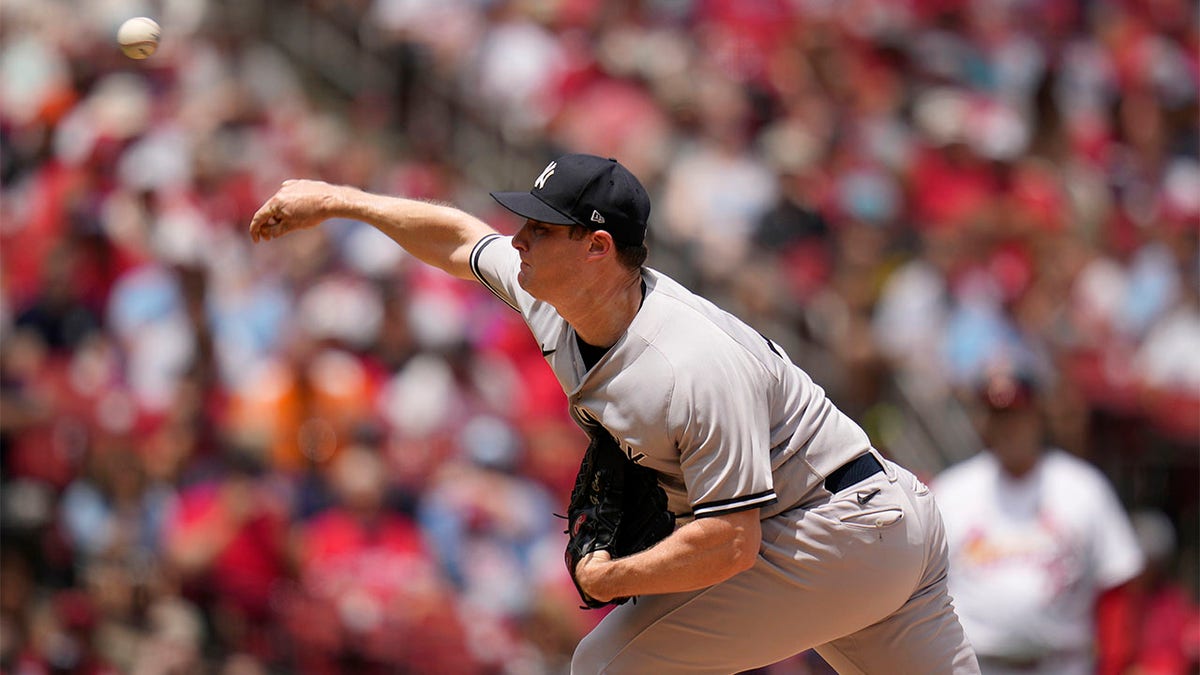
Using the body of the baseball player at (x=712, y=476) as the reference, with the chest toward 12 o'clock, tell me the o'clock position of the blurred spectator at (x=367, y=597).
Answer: The blurred spectator is roughly at 2 o'clock from the baseball player.

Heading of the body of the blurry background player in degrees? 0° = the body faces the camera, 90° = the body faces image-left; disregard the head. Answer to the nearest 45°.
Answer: approximately 0°

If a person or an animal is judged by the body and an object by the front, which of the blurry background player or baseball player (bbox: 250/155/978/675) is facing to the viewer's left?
the baseball player

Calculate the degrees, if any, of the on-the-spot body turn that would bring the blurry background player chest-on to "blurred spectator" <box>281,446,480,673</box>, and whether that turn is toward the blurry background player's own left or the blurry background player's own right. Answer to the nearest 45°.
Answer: approximately 90° to the blurry background player's own right

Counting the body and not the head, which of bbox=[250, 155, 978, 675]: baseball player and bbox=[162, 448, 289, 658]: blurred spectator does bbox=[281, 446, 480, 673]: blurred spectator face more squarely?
the baseball player

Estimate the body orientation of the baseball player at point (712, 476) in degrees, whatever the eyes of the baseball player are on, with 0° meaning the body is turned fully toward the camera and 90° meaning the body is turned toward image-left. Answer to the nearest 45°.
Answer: approximately 90°

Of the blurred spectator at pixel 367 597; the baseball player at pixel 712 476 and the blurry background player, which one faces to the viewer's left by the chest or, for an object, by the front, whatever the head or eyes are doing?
the baseball player

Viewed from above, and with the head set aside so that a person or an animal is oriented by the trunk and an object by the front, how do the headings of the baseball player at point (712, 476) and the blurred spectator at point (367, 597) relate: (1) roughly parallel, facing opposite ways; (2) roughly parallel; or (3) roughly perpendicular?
roughly perpendicular

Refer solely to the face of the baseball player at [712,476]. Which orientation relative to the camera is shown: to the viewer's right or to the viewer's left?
to the viewer's left

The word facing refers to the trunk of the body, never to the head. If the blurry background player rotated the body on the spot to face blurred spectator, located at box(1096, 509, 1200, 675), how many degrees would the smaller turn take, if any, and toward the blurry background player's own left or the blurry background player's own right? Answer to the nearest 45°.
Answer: approximately 135° to the blurry background player's own left
